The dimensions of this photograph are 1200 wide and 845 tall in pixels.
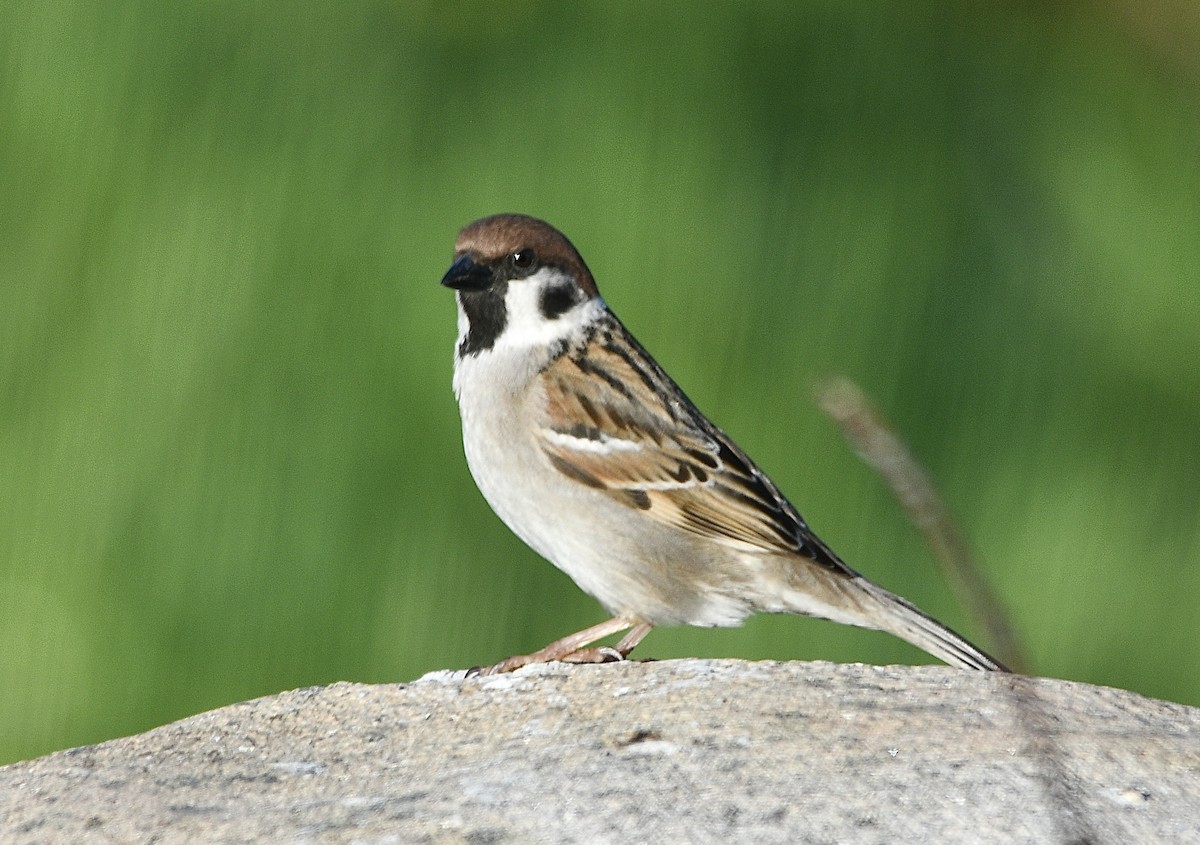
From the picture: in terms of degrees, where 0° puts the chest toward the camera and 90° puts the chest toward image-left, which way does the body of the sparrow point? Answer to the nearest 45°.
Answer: approximately 90°
